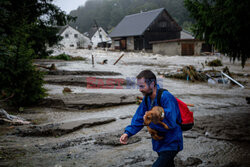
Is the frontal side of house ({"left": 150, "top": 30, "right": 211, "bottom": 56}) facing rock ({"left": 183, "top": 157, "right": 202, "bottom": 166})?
yes

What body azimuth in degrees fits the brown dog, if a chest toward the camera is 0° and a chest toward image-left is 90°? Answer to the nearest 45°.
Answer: approximately 45°

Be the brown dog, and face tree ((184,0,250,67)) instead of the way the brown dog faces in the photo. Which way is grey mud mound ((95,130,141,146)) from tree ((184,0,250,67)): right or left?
left

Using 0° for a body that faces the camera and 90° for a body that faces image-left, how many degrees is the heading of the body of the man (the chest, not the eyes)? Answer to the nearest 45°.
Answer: approximately 45°

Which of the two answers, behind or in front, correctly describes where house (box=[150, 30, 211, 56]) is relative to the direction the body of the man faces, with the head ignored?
behind

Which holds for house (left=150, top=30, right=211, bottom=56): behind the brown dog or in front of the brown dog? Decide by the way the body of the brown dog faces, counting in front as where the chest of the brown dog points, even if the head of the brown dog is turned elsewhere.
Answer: behind
